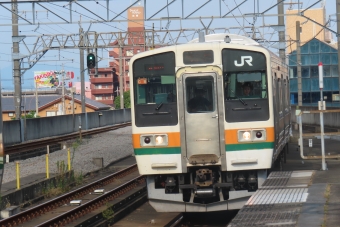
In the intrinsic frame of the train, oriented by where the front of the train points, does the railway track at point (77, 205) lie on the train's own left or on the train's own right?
on the train's own right

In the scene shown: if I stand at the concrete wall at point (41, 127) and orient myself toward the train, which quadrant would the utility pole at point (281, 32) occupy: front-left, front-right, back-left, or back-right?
front-left

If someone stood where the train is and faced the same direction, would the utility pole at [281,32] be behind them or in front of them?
behind

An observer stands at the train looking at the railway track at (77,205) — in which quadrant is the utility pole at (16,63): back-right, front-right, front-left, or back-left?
front-right

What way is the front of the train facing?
toward the camera

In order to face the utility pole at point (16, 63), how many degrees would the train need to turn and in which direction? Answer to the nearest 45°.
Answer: approximately 135° to its right

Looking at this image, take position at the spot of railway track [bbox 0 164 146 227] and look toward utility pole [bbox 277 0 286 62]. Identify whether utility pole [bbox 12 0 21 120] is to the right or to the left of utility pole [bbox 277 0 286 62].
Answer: left
